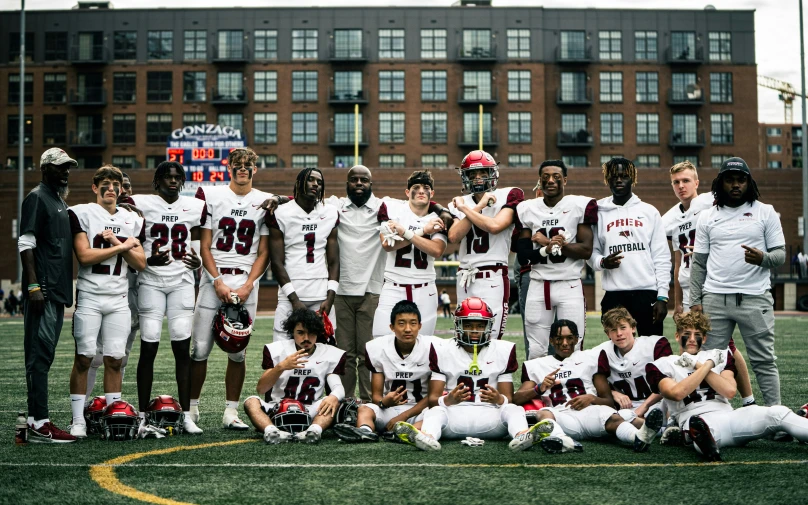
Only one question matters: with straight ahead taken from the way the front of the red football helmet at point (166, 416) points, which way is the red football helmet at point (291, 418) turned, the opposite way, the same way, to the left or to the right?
the same way

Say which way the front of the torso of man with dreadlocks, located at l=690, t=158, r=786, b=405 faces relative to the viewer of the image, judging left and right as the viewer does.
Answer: facing the viewer

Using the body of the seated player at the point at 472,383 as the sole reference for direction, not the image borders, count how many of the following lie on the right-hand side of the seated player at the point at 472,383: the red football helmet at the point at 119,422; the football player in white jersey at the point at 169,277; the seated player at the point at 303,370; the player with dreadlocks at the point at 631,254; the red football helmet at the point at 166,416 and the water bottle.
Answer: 5

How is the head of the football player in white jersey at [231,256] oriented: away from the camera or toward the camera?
toward the camera

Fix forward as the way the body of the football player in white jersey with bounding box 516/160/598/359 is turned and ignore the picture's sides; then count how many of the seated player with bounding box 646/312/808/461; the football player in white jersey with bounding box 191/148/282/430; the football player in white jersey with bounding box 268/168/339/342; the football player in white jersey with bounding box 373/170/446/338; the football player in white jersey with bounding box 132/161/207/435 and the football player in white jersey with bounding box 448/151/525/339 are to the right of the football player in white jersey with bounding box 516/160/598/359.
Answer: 5

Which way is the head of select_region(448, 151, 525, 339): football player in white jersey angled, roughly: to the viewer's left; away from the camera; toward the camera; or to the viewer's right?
toward the camera

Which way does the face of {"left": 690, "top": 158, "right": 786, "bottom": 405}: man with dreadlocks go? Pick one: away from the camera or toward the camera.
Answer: toward the camera

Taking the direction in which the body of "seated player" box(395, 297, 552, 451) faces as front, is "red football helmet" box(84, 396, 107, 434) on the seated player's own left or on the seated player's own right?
on the seated player's own right

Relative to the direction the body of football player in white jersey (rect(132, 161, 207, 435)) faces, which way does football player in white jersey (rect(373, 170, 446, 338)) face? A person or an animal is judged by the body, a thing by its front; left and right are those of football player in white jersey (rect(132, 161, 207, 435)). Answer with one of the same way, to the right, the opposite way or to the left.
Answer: the same way

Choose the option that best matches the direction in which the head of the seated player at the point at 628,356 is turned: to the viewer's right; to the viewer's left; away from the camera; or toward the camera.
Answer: toward the camera

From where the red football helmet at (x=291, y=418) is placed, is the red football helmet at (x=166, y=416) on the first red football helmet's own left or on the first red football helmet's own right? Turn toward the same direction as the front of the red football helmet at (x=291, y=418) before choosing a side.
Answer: on the first red football helmet's own right

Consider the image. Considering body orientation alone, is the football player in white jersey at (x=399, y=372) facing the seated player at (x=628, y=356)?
no

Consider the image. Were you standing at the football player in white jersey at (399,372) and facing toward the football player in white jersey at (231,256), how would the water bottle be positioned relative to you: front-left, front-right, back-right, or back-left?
front-left

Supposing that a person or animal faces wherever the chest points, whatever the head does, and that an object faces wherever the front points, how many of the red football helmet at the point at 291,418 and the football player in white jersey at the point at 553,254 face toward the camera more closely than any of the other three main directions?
2

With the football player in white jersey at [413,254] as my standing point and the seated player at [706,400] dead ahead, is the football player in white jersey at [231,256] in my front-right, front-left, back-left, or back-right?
back-right

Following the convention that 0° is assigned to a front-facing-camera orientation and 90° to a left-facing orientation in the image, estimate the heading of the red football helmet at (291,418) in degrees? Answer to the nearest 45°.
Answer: approximately 0°

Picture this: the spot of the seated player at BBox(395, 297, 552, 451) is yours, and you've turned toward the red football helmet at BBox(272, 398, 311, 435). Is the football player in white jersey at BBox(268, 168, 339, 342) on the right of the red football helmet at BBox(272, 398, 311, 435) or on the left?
right

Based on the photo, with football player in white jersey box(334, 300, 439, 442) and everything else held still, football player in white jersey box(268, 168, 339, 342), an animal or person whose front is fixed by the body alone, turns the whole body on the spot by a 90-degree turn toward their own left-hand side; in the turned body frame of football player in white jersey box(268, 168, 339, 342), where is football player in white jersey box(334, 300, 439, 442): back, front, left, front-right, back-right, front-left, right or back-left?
front-right

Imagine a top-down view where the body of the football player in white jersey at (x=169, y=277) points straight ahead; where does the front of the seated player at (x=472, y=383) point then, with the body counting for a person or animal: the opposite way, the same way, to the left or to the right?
the same way

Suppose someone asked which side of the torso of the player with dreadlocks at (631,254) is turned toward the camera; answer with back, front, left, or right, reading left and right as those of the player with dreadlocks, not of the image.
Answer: front

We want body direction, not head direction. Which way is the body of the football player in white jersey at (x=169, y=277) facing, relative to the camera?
toward the camera
